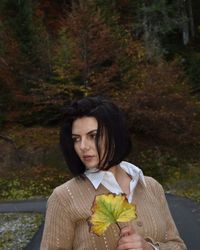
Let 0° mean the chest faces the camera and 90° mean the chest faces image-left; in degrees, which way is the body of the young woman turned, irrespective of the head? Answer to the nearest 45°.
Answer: approximately 315°

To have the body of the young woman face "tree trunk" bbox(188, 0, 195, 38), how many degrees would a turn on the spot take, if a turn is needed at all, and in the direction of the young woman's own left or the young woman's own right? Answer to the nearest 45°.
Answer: approximately 135° to the young woman's own left

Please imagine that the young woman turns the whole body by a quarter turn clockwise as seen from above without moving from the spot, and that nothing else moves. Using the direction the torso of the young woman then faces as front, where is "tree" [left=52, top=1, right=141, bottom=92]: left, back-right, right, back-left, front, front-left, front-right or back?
back-right

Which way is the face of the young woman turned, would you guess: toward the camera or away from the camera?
toward the camera
